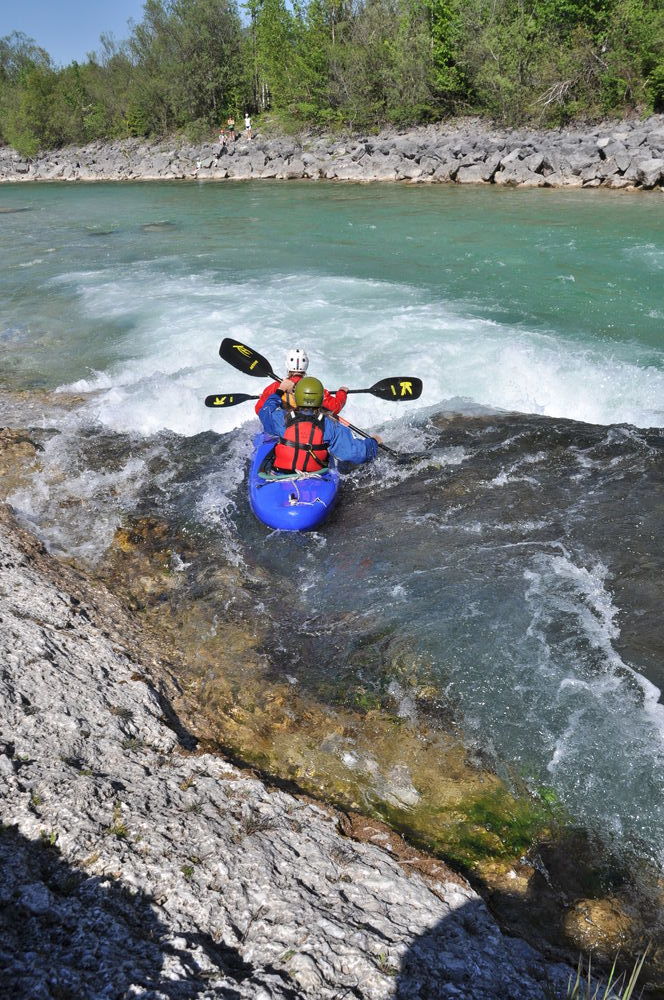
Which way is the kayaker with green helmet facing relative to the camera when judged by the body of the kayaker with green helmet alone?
away from the camera
